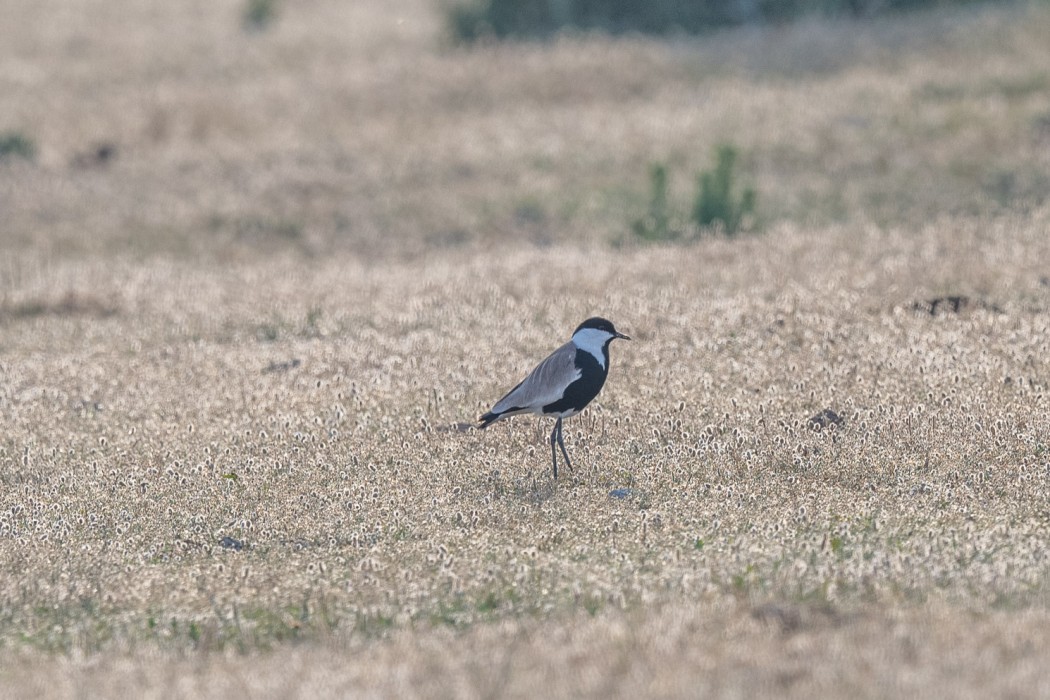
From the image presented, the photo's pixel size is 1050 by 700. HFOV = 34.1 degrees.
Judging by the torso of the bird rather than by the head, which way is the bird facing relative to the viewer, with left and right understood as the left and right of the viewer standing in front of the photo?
facing to the right of the viewer
